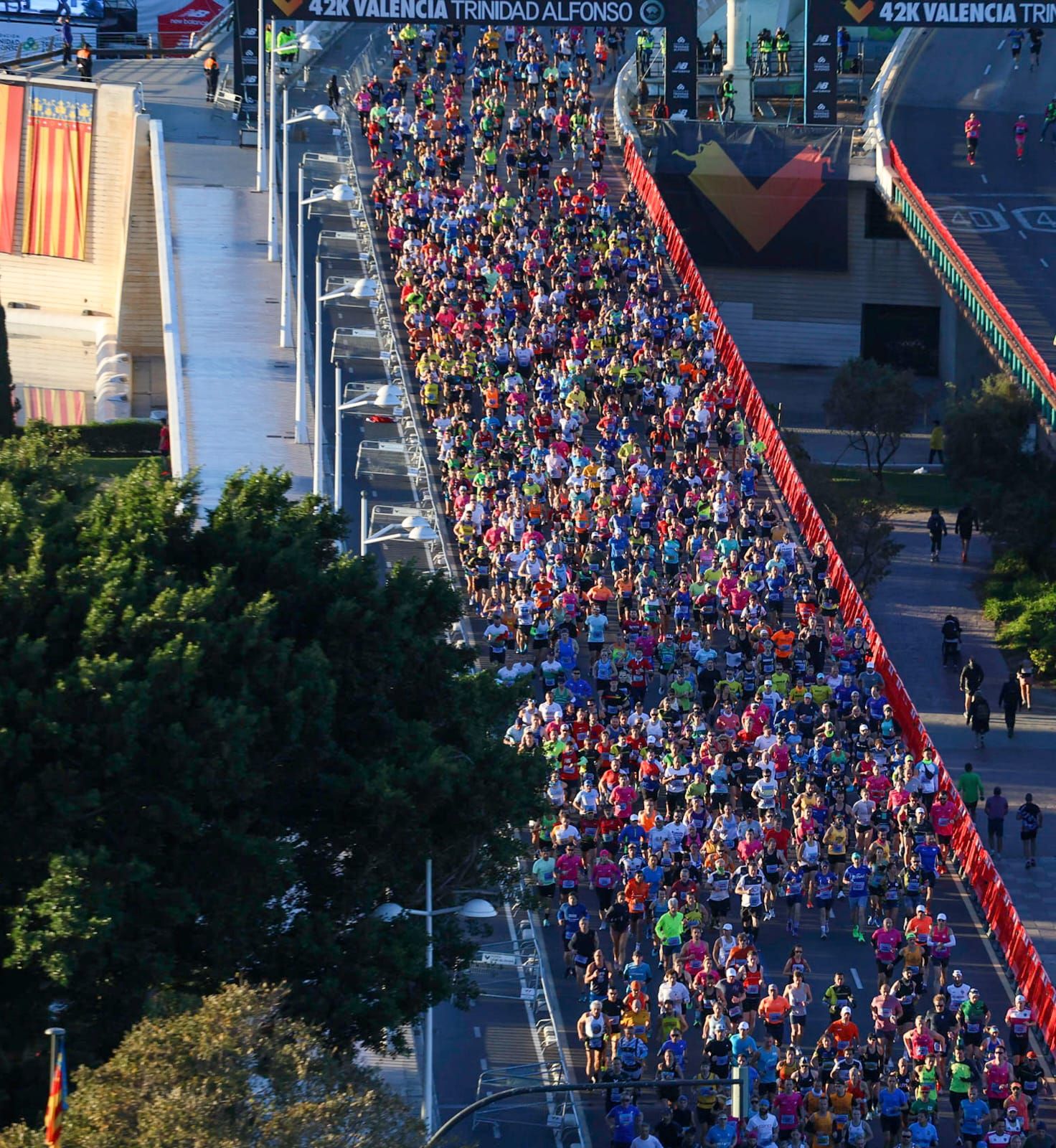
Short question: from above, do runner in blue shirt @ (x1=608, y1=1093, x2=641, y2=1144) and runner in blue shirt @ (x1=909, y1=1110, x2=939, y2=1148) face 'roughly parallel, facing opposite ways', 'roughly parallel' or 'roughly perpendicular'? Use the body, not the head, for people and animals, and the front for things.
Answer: roughly parallel

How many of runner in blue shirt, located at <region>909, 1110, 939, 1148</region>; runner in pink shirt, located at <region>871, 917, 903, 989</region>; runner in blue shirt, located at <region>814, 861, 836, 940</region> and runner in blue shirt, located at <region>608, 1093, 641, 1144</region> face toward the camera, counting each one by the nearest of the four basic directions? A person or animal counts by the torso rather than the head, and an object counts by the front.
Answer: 4

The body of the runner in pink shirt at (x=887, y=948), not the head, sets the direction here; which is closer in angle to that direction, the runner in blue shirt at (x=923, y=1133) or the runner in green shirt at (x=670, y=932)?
the runner in blue shirt

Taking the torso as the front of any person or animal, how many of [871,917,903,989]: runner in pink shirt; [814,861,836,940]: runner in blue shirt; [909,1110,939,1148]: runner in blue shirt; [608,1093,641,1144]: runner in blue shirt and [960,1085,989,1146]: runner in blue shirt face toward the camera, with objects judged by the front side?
5

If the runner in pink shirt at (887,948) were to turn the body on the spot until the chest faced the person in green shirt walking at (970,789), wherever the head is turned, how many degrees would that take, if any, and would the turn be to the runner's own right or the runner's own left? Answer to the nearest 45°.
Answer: approximately 180°

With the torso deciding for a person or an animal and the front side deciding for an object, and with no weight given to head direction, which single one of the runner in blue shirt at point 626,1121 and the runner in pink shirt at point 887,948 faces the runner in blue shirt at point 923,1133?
the runner in pink shirt

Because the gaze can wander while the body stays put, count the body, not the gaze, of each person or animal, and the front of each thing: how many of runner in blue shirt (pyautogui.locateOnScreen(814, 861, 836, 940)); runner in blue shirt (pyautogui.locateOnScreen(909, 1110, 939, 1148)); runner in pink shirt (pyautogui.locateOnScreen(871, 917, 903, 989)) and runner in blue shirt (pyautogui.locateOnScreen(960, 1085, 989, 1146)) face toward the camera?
4

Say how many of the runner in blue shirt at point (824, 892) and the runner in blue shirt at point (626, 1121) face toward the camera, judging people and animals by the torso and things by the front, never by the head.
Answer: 2

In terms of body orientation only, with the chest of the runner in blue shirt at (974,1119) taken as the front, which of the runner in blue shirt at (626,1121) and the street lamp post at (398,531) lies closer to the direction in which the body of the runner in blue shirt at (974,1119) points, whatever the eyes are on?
the runner in blue shirt

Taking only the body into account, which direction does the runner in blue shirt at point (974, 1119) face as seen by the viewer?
toward the camera

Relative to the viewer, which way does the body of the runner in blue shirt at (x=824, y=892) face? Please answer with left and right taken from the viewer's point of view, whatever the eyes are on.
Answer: facing the viewer

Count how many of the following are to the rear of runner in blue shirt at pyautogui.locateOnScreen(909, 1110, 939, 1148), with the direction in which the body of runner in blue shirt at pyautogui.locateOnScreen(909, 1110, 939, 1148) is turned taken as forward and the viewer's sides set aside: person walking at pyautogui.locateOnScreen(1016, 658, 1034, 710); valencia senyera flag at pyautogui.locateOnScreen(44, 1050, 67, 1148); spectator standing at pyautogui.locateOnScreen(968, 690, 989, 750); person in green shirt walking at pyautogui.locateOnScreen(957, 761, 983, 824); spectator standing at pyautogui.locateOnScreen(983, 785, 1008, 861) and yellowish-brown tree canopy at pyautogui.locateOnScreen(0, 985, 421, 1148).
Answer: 4

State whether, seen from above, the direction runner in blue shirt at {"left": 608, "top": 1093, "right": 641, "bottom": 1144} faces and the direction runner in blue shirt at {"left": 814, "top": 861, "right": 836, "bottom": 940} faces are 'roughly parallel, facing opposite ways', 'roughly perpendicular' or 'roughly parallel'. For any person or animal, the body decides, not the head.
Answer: roughly parallel

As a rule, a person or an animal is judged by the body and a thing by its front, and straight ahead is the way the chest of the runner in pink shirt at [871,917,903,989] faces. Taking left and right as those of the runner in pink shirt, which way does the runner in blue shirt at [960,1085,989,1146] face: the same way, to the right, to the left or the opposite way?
the same way

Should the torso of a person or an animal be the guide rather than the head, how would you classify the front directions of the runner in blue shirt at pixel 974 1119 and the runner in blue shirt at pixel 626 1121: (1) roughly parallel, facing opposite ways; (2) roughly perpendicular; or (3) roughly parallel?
roughly parallel
